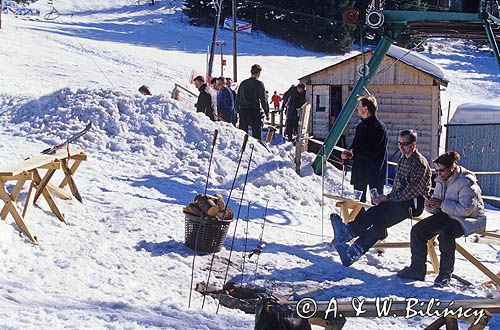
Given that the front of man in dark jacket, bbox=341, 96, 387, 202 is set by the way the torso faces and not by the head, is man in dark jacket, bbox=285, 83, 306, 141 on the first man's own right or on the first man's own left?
on the first man's own right

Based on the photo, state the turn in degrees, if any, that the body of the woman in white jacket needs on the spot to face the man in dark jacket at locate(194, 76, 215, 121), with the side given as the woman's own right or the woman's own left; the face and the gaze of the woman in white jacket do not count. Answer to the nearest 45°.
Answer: approximately 90° to the woman's own right

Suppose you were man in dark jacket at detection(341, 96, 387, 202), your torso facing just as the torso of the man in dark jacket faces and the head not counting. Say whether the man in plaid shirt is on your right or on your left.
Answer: on your left

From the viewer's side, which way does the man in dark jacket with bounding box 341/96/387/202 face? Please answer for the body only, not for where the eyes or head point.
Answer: to the viewer's left

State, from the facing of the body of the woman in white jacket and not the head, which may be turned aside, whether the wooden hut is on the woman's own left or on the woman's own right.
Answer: on the woman's own right

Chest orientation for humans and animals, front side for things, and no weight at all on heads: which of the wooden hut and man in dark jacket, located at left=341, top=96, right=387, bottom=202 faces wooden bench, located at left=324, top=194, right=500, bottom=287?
the wooden hut

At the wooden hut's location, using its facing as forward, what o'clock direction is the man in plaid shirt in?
The man in plaid shirt is roughly at 12 o'clock from the wooden hut.

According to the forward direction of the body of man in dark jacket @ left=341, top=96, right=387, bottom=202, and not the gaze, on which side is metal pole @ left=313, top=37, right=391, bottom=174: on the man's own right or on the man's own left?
on the man's own right

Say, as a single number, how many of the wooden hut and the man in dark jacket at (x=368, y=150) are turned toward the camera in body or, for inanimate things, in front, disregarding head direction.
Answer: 1

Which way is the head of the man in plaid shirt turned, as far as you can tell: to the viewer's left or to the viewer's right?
to the viewer's left

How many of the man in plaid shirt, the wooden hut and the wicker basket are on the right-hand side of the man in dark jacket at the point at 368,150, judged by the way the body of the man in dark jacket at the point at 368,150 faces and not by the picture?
1

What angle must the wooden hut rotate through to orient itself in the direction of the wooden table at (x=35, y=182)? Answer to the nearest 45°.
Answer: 0° — it already faces it

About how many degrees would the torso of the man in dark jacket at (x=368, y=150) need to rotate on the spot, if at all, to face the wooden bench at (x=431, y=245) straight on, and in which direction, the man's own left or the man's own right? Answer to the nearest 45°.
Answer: approximately 135° to the man's own left
